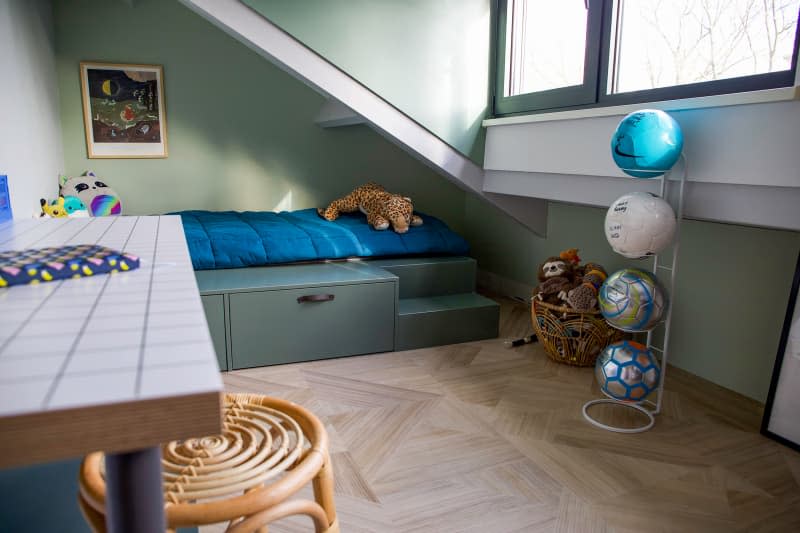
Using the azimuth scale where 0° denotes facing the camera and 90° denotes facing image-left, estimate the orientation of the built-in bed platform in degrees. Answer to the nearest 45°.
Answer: approximately 0°

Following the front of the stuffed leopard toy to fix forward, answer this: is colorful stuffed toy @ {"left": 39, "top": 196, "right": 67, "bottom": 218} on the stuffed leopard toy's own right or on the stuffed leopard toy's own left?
on the stuffed leopard toy's own right

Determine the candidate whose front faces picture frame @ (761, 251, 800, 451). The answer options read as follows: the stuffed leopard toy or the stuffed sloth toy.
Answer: the stuffed leopard toy

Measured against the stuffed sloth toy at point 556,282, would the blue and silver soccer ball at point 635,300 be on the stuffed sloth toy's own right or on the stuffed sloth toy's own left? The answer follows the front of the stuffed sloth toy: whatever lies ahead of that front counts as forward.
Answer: on the stuffed sloth toy's own left

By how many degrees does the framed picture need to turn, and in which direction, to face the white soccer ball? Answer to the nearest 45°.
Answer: approximately 45° to its left

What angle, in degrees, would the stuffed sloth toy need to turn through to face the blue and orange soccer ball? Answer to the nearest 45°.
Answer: approximately 90° to its left

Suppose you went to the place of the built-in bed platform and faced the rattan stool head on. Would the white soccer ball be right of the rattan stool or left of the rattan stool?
left

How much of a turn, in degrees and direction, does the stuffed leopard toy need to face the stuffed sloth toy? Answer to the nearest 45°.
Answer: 0° — it already faces it
